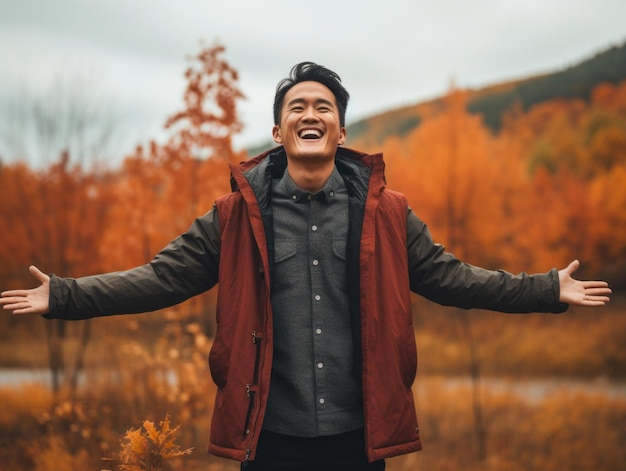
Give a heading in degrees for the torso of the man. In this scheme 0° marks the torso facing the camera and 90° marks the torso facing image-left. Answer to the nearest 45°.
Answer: approximately 0°
